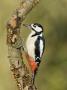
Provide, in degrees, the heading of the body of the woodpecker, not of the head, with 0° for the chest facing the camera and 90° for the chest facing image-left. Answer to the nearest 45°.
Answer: approximately 90°
